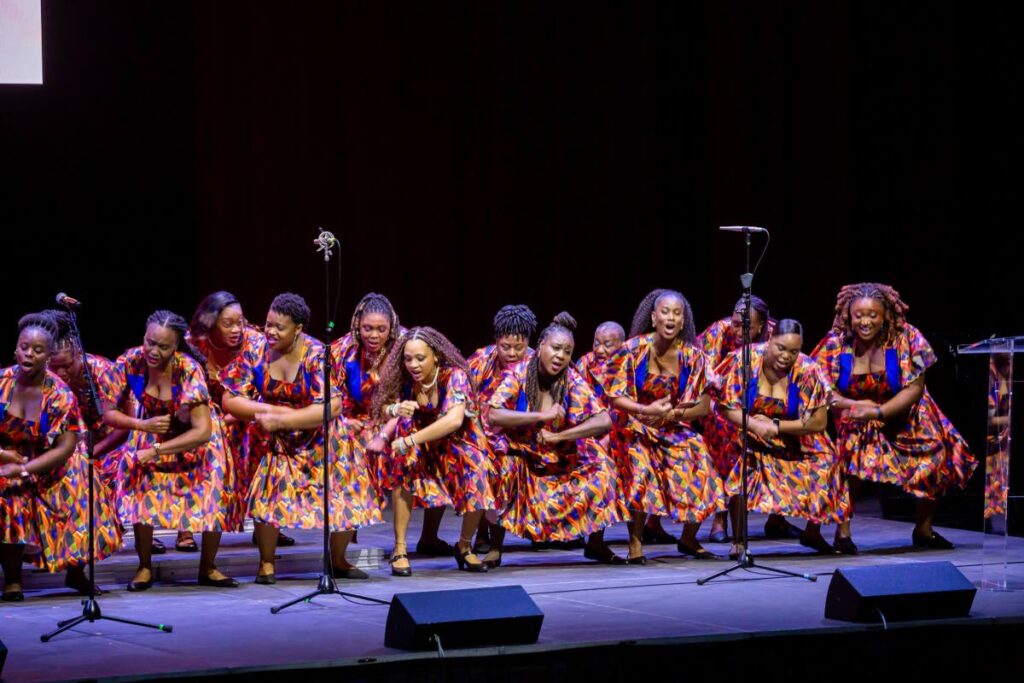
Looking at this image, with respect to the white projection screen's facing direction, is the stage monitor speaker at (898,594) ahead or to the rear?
ahead

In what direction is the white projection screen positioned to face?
toward the camera

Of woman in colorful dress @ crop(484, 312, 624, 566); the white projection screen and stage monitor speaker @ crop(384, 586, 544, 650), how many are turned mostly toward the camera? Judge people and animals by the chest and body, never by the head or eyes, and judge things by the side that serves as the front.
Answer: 2

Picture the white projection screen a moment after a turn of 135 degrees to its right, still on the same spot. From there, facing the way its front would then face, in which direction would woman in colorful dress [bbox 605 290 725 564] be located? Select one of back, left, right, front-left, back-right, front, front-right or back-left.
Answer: back

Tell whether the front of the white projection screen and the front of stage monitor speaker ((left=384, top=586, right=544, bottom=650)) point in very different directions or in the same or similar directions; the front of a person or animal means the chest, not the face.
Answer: very different directions

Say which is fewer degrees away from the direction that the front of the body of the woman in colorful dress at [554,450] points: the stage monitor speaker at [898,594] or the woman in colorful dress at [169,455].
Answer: the stage monitor speaker

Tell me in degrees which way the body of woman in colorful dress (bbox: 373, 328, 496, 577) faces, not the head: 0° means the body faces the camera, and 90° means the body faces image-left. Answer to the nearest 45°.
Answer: approximately 45°

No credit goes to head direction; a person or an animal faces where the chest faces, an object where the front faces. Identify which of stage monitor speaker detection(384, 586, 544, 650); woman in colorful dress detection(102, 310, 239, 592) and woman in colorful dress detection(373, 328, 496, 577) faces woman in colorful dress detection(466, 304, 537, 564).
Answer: the stage monitor speaker

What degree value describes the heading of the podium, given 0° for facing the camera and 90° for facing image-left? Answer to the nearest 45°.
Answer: approximately 45°

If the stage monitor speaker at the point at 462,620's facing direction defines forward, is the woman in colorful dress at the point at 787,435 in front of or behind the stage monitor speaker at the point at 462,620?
in front

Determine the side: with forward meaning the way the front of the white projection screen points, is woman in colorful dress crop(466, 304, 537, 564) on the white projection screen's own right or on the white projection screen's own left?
on the white projection screen's own left

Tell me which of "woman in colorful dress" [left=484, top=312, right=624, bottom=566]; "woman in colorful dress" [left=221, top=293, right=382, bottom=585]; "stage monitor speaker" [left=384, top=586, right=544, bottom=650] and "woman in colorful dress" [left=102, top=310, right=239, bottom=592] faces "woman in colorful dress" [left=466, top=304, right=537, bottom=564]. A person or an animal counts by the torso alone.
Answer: the stage monitor speaker
